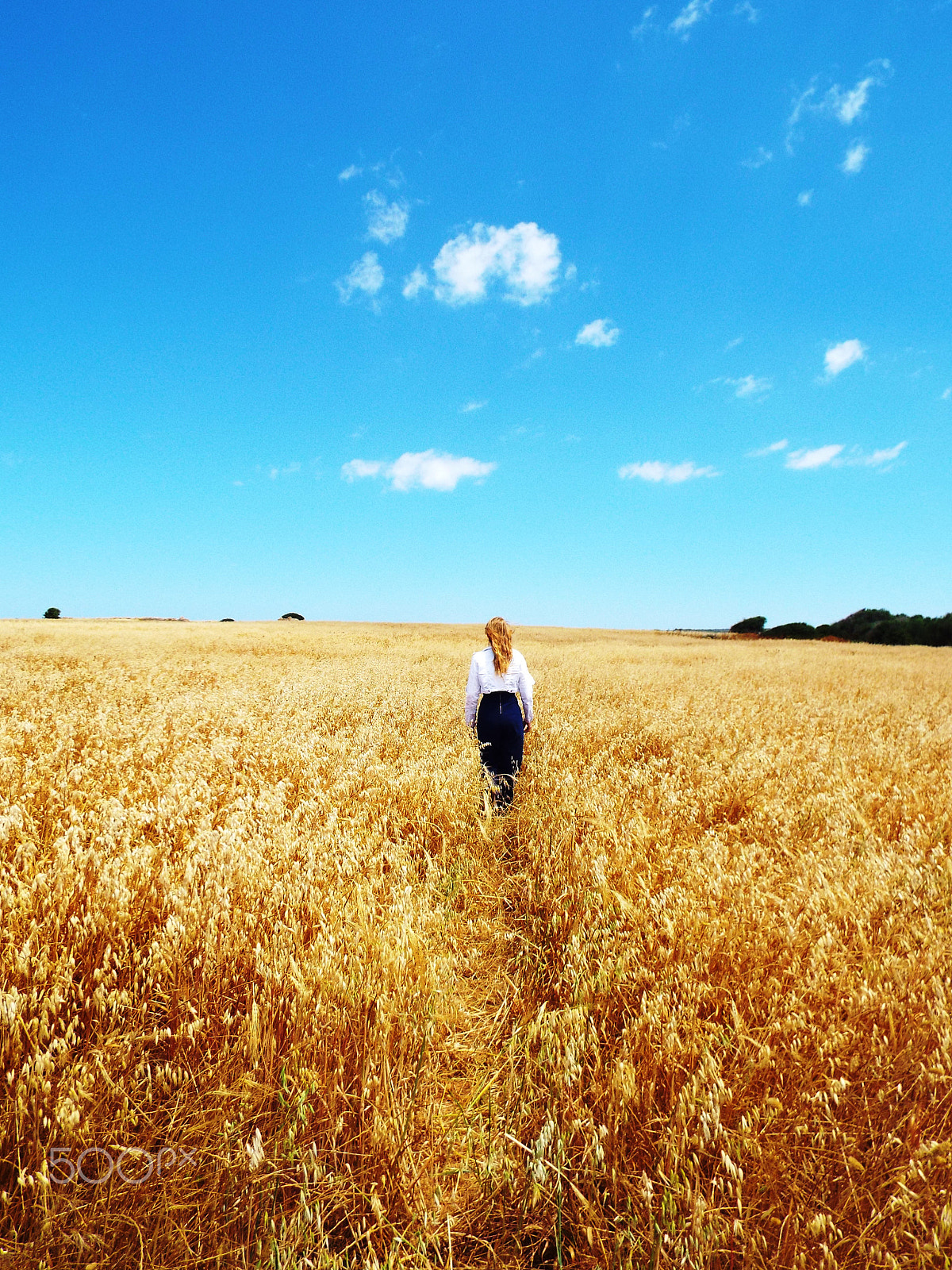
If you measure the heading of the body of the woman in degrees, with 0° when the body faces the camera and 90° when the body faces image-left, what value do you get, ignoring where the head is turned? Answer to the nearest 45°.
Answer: approximately 180°

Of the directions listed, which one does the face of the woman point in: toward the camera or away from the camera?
away from the camera
